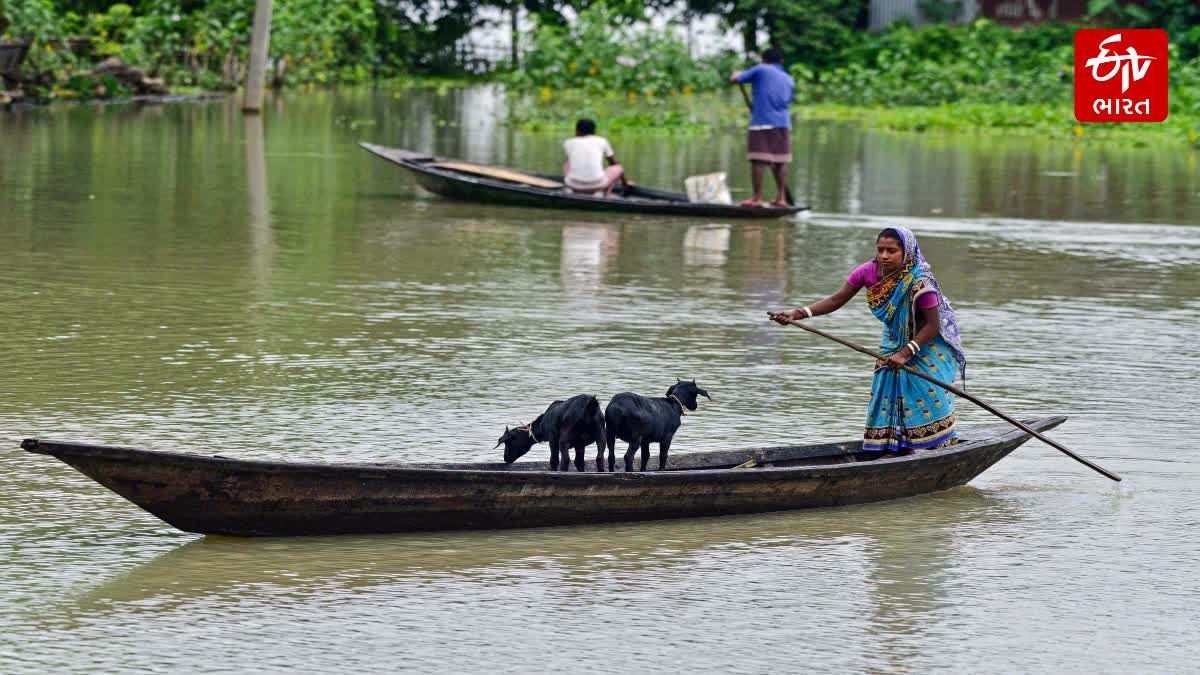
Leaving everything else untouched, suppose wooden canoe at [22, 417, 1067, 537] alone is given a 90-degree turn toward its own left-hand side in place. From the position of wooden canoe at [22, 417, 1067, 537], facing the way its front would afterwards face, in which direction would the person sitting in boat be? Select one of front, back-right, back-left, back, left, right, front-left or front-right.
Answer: back

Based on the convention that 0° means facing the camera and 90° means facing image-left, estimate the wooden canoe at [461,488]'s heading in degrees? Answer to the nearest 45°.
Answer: approximately 90°

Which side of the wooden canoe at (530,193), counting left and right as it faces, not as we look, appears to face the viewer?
left

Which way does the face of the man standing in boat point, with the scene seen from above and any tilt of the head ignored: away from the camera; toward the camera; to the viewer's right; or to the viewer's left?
away from the camera

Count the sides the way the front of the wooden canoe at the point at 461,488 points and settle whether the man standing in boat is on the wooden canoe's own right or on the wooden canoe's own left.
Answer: on the wooden canoe's own right

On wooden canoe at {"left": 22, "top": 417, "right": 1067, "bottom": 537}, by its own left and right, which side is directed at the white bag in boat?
right

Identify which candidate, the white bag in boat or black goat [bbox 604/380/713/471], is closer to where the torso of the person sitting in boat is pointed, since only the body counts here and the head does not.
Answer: the white bag in boat

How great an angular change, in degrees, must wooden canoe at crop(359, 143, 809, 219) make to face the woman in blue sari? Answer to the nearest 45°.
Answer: approximately 90° to its left

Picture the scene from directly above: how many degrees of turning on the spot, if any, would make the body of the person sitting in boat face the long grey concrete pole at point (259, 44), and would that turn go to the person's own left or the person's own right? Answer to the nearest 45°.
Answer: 0° — they already face it

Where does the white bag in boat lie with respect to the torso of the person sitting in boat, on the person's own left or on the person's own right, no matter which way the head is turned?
on the person's own right

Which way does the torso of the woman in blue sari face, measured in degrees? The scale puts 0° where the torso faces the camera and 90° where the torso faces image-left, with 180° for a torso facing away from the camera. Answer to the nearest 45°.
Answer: approximately 45°

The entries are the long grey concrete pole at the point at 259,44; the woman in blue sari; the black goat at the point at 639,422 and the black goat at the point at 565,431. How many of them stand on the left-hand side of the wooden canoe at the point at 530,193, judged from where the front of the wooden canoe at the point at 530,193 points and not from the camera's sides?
3

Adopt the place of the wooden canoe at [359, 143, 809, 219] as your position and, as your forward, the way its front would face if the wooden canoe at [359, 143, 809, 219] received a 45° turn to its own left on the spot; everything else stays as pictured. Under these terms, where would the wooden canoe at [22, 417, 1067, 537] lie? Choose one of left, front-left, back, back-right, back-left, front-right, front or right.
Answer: front-left

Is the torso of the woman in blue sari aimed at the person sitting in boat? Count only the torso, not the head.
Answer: no

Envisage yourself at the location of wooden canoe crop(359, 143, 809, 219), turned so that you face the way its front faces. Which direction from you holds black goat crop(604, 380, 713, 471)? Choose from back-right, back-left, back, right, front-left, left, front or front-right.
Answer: left

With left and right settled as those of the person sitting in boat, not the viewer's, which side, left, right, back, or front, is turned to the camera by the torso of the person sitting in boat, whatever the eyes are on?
back

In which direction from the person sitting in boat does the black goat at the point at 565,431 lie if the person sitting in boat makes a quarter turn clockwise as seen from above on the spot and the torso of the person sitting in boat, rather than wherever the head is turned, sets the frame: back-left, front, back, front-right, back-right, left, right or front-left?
right

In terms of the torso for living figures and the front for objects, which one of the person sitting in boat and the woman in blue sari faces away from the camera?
the person sitting in boat
